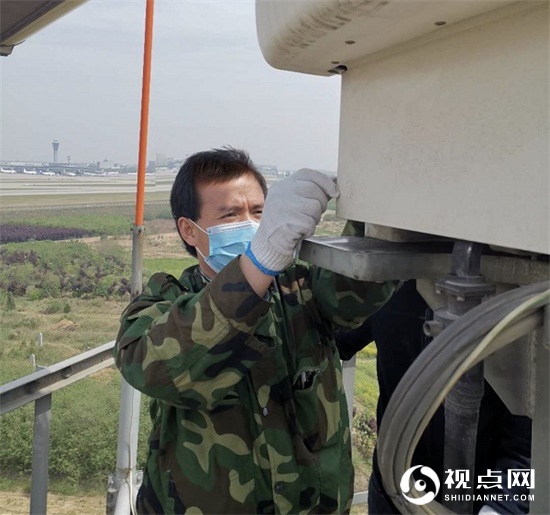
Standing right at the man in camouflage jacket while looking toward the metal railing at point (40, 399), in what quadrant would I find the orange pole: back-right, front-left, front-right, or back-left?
front-right

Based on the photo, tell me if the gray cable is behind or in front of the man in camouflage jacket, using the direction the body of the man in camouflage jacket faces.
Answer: in front

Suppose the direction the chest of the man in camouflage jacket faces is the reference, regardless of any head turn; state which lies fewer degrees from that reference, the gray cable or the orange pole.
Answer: the gray cable

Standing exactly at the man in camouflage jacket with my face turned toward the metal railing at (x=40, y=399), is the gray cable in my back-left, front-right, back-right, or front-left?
back-left

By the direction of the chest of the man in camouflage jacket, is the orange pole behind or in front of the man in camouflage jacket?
behind

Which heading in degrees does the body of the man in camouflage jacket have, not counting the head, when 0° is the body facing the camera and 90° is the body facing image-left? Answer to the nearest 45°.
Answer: approximately 315°

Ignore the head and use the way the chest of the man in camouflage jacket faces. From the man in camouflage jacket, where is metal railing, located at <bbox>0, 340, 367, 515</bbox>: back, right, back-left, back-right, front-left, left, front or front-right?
back

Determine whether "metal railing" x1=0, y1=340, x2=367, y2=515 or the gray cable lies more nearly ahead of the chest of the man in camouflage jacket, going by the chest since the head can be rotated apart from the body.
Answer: the gray cable
